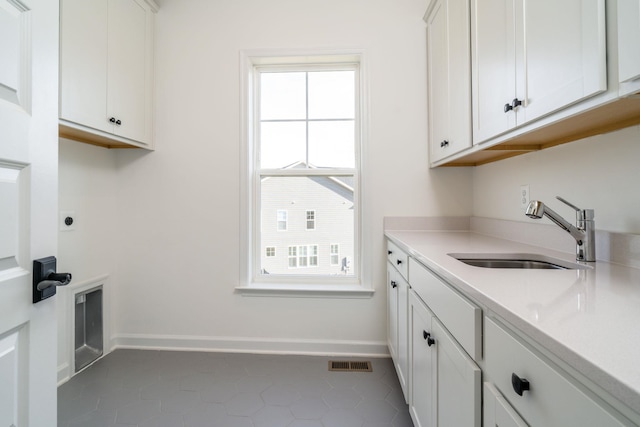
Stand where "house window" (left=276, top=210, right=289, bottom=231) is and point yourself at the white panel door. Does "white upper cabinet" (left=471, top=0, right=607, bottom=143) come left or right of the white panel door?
left

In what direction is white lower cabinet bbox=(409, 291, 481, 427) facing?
to the viewer's left

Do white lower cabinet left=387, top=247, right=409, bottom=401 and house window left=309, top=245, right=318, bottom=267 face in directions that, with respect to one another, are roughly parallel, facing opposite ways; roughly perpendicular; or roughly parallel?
roughly perpendicular

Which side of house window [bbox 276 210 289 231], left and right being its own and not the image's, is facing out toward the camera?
front

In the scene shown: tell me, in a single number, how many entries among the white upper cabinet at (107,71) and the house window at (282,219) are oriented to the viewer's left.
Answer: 0

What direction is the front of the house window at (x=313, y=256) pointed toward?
toward the camera

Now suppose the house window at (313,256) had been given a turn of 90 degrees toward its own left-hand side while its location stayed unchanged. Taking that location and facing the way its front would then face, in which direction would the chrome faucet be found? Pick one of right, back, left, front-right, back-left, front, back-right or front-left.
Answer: front-right

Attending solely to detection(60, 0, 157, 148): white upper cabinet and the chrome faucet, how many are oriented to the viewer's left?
1

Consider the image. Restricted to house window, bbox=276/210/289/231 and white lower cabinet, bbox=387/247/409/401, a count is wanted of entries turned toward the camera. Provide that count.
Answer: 1

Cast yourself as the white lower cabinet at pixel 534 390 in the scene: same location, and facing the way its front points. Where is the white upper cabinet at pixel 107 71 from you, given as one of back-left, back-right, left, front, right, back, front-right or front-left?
front-right

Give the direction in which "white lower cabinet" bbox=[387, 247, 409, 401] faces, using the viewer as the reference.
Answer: facing to the left of the viewer

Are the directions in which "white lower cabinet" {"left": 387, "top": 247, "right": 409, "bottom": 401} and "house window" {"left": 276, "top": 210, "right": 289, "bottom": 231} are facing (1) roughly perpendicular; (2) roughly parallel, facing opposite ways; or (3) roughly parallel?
roughly perpendicular

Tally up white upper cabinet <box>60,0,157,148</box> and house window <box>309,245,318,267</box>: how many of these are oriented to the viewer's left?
0
